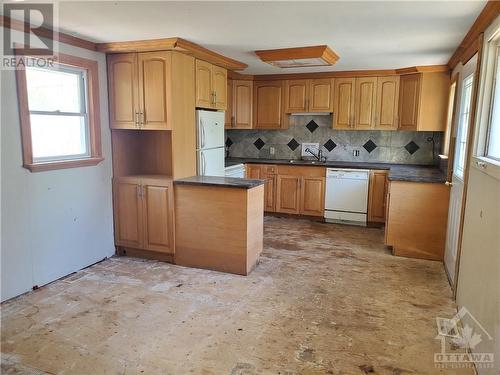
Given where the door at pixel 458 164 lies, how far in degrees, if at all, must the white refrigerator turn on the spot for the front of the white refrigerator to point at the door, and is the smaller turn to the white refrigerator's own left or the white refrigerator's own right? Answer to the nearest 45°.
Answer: approximately 45° to the white refrigerator's own left

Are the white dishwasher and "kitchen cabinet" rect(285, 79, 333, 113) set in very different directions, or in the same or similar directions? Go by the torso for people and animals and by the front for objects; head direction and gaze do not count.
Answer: same or similar directions

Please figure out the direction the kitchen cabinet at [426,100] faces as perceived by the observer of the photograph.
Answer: facing the viewer and to the left of the viewer

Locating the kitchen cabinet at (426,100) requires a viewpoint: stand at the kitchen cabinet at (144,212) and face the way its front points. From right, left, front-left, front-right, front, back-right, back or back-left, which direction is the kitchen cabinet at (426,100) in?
back-left

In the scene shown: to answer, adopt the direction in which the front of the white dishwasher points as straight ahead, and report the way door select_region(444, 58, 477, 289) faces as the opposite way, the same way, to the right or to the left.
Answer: to the right

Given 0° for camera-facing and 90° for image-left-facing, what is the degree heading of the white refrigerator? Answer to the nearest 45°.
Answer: approximately 315°

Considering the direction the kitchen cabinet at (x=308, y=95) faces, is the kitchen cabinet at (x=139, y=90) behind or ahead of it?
ahead

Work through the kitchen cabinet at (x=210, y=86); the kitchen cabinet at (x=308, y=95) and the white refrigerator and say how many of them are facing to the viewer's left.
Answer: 0

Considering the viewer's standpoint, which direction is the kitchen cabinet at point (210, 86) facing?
facing the viewer and to the right of the viewer

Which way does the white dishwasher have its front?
toward the camera

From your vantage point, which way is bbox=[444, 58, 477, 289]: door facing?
to the viewer's left

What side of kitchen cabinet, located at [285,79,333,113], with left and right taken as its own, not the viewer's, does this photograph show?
front

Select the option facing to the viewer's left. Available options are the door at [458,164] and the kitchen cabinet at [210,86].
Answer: the door

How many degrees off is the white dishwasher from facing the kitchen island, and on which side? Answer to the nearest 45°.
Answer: approximately 45° to its right

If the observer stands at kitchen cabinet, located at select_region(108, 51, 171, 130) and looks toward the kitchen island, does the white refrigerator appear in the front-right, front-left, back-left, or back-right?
front-left

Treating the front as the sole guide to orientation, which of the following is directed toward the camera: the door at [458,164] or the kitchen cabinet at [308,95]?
the kitchen cabinet
